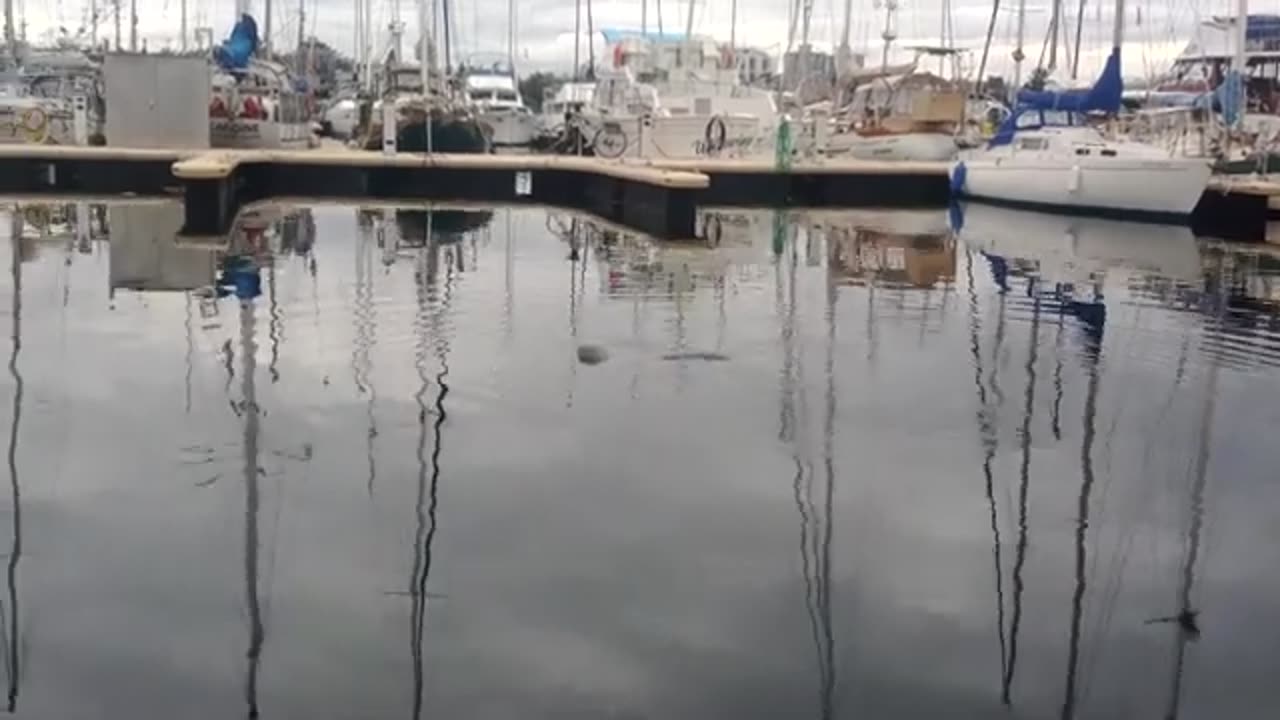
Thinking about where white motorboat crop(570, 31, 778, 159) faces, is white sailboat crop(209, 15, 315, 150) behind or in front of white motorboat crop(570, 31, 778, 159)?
in front

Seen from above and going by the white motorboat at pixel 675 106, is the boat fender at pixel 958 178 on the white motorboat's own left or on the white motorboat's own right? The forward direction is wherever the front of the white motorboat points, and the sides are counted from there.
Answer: on the white motorboat's own right

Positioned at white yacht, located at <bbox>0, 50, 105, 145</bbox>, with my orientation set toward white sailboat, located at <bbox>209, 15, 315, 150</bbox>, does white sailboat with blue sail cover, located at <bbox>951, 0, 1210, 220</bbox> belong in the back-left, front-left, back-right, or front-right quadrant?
front-right
